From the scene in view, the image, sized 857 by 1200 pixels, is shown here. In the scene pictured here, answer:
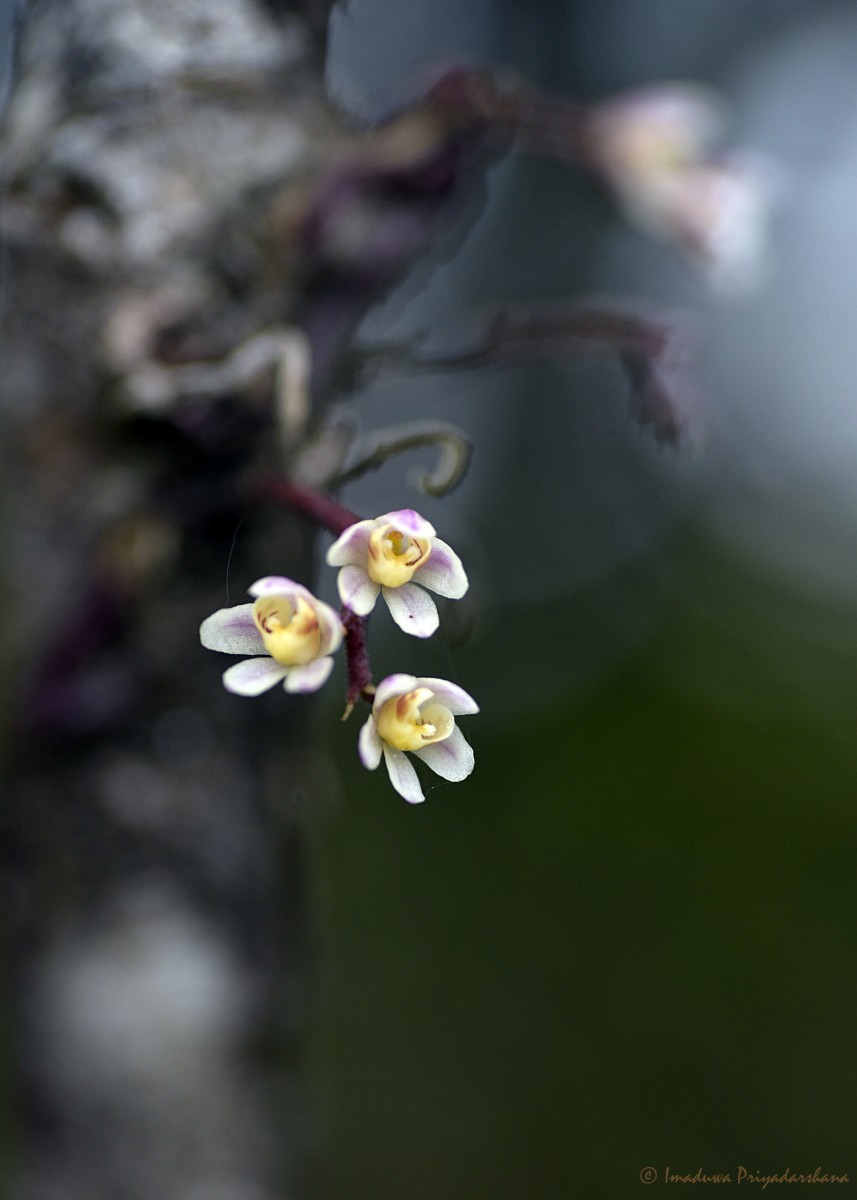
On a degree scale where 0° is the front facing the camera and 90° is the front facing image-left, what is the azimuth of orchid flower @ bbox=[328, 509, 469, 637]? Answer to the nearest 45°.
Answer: approximately 0°

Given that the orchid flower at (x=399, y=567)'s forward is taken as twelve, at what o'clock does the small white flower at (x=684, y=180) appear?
The small white flower is roughly at 7 o'clock from the orchid flower.
